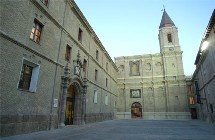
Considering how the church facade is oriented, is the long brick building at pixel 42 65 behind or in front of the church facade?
in front

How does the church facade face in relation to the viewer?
toward the camera

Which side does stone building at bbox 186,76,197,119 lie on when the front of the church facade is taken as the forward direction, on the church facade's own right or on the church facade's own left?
on the church facade's own left

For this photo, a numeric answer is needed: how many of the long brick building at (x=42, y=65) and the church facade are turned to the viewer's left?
0

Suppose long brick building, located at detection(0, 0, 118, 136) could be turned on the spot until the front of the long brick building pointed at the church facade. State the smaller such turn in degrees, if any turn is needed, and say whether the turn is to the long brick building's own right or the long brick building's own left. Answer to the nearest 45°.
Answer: approximately 90° to the long brick building's own left

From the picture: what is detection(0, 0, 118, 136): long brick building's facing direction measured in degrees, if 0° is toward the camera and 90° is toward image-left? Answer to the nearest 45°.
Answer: approximately 315°

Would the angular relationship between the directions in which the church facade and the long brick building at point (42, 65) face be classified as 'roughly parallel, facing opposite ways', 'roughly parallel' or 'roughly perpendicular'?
roughly perpendicular

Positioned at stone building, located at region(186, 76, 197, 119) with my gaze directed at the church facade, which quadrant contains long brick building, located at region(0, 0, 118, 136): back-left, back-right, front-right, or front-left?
front-left

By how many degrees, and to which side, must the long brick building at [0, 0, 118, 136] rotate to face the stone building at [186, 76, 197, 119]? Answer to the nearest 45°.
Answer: approximately 90° to its left
